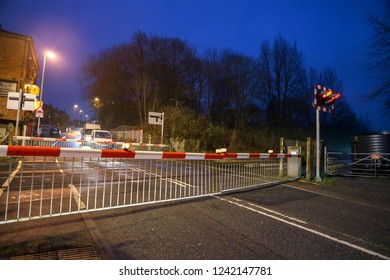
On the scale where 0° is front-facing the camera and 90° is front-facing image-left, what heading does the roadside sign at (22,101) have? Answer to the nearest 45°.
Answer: approximately 0°

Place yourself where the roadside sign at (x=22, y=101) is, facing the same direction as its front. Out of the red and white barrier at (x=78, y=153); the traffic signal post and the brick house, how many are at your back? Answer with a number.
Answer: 1

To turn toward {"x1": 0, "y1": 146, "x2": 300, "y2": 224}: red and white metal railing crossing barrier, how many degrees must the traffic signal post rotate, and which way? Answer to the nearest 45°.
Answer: approximately 90° to its right

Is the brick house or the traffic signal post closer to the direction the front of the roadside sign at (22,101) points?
the traffic signal post

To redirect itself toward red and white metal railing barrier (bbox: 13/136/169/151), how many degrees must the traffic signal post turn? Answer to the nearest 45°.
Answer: approximately 135° to its right

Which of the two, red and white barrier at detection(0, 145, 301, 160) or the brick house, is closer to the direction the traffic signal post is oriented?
the red and white barrier

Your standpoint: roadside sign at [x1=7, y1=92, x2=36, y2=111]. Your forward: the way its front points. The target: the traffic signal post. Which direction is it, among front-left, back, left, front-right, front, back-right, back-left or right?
front-left

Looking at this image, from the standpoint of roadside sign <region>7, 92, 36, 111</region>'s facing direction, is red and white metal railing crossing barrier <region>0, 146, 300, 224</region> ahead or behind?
ahead

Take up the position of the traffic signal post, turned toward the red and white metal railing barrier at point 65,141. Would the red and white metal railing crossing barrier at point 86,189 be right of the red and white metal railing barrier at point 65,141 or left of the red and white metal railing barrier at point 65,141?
left

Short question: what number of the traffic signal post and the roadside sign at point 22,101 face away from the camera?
0

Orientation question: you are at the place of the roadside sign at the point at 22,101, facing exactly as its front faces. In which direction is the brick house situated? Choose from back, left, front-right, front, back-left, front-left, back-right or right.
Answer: back

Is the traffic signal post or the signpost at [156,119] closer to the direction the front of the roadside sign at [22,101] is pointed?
the traffic signal post

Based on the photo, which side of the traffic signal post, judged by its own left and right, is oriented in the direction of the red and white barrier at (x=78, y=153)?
right

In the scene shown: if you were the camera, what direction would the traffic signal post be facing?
facing the viewer and to the right of the viewer
